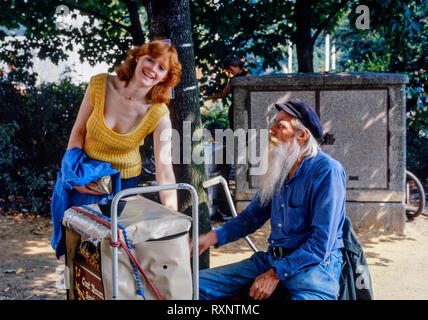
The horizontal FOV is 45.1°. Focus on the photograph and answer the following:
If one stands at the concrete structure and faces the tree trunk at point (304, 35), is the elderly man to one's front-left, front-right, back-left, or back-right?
back-left

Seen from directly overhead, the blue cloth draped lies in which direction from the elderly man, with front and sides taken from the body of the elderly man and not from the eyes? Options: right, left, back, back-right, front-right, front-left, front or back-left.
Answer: front-right

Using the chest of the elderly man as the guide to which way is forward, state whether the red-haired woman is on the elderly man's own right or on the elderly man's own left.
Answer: on the elderly man's own right

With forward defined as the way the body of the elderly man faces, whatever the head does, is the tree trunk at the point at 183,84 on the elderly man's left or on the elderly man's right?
on the elderly man's right

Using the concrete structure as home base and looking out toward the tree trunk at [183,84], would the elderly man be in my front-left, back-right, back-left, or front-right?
front-left

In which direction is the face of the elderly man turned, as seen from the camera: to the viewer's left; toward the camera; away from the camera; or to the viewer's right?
to the viewer's left

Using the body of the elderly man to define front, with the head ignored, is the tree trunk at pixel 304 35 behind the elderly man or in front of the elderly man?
behind

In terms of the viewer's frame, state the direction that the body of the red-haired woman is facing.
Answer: toward the camera

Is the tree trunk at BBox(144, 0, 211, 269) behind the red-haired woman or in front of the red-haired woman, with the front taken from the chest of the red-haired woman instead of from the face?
behind

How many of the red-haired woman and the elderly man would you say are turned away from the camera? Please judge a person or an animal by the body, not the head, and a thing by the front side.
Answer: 0

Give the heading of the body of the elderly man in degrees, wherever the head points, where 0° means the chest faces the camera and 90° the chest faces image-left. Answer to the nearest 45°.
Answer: approximately 45°

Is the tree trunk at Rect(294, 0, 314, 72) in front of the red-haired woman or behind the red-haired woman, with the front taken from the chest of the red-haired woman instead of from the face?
behind

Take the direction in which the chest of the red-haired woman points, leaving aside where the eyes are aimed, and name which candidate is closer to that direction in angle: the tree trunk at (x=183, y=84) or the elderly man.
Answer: the elderly man

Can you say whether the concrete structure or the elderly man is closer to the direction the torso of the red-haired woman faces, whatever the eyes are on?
the elderly man
